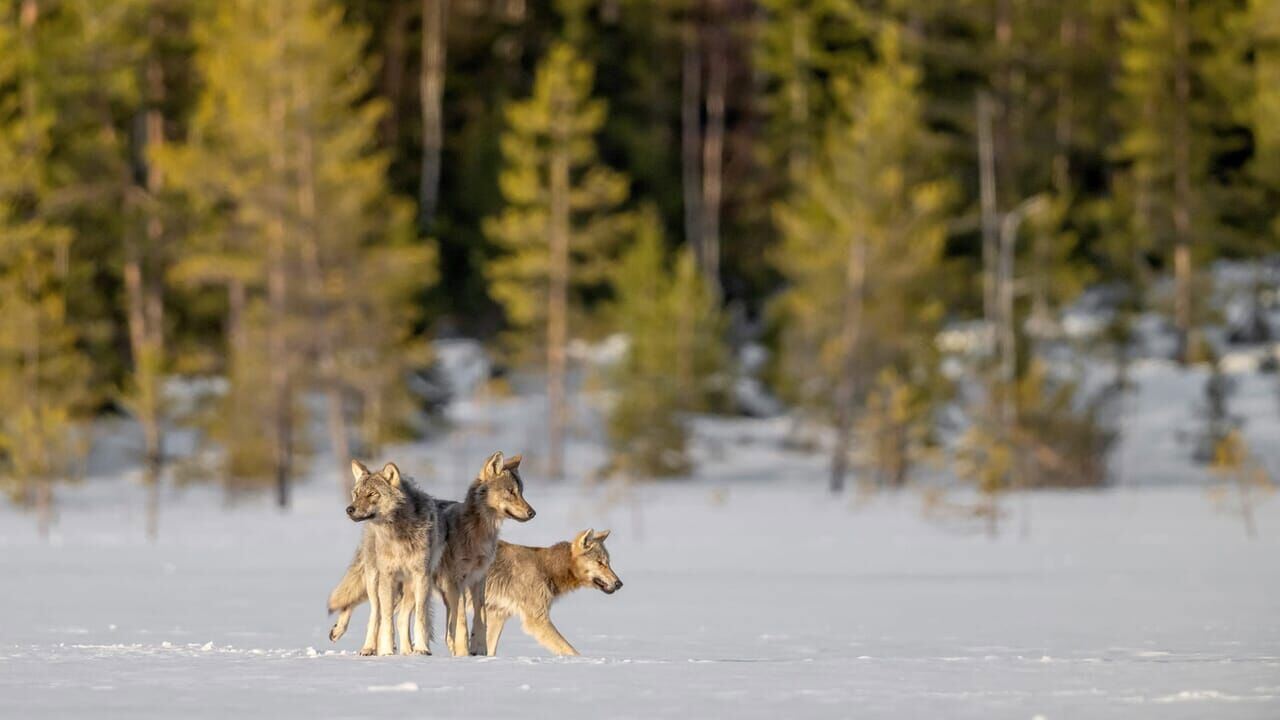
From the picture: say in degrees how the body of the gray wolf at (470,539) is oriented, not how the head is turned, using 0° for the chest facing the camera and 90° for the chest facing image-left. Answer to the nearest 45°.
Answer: approximately 315°

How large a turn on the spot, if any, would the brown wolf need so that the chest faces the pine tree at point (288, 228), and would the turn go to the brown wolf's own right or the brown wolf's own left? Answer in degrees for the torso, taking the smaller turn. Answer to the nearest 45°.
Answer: approximately 90° to the brown wolf's own left

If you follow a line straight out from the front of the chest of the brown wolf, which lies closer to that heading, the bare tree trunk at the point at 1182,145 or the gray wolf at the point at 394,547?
the bare tree trunk

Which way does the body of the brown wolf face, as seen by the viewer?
to the viewer's right

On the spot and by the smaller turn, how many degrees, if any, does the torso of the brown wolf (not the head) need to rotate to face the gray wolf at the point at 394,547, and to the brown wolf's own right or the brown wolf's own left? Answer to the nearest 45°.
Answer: approximately 135° to the brown wolf's own right

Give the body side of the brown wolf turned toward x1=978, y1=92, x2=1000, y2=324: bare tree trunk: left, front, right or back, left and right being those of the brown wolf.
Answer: left

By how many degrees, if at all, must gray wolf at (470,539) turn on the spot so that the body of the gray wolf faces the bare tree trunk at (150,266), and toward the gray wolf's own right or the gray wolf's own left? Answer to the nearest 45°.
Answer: approximately 135° to the gray wolf's own left

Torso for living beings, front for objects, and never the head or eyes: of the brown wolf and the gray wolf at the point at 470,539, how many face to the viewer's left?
0

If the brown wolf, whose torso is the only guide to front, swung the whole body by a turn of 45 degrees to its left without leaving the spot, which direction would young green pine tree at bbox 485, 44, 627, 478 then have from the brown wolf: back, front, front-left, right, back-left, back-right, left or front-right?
front-left

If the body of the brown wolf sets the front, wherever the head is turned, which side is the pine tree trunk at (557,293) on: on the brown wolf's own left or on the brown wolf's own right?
on the brown wolf's own left

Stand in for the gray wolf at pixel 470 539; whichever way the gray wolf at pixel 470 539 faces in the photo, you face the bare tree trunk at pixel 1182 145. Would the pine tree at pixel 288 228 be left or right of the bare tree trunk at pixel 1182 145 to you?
left
